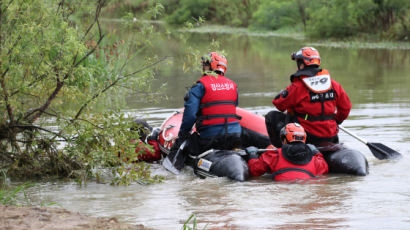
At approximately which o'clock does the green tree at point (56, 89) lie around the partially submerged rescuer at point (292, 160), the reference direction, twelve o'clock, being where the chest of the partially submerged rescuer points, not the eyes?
The green tree is roughly at 9 o'clock from the partially submerged rescuer.

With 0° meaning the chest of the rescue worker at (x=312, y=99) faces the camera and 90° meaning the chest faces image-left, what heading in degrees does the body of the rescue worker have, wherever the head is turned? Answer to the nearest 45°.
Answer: approximately 135°

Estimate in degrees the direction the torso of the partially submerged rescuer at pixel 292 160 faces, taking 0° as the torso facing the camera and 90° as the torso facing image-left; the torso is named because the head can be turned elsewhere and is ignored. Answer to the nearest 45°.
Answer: approximately 180°

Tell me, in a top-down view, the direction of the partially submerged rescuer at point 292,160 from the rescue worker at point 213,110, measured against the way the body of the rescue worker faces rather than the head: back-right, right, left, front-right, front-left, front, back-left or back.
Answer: back

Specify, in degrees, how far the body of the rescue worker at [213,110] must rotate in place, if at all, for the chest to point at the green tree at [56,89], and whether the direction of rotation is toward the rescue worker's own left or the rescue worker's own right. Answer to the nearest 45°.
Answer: approximately 45° to the rescue worker's own left

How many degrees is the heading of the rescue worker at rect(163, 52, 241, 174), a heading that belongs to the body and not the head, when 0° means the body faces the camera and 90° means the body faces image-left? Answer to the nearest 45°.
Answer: approximately 135°

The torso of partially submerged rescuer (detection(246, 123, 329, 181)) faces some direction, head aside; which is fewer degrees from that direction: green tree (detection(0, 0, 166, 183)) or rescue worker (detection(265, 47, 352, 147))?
the rescue worker

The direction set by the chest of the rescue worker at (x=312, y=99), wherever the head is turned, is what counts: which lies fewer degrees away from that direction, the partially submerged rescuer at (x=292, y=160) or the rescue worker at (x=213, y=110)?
the rescue worker
